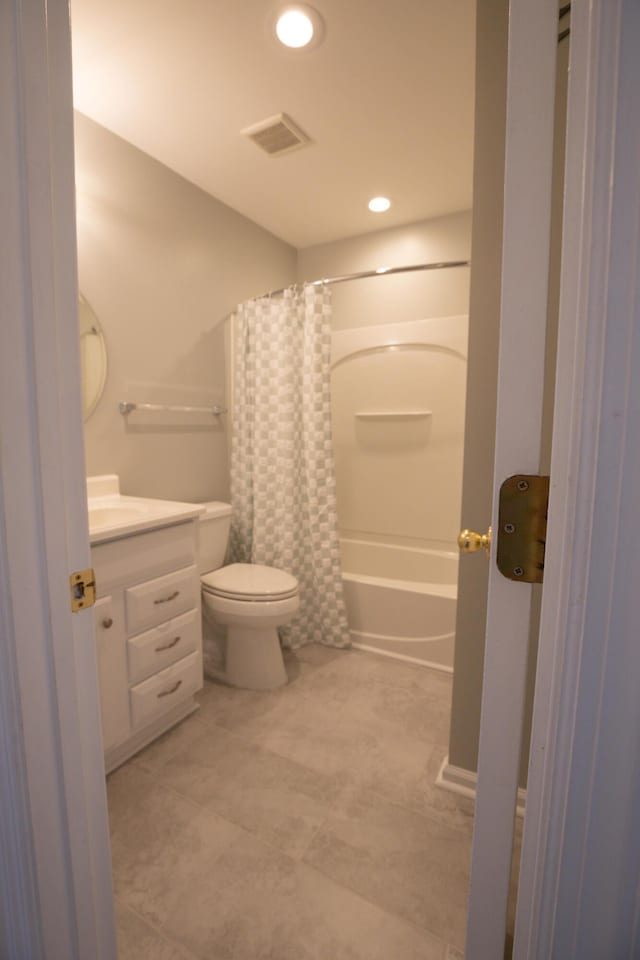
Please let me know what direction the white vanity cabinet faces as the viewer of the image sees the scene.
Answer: facing the viewer and to the right of the viewer

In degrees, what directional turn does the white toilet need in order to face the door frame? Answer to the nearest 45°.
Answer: approximately 45° to its right

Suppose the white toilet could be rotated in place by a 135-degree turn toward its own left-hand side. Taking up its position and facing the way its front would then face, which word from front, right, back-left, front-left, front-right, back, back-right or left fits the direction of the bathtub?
right

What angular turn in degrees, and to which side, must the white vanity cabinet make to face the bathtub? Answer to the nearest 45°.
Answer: approximately 45° to its left

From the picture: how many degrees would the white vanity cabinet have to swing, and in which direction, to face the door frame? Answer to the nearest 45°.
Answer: approximately 45° to its right

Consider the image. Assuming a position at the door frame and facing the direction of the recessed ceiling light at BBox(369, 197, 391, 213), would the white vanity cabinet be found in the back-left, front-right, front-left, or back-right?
front-left

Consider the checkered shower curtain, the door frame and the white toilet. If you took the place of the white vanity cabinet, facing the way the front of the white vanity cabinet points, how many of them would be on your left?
2

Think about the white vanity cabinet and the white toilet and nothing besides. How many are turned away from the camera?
0

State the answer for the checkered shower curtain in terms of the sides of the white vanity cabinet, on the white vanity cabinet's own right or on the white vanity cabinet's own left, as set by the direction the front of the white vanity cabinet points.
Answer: on the white vanity cabinet's own left

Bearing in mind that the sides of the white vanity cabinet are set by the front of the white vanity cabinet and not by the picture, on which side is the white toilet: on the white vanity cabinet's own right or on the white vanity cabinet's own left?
on the white vanity cabinet's own left
